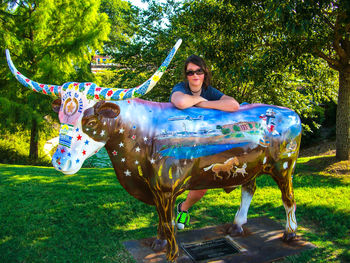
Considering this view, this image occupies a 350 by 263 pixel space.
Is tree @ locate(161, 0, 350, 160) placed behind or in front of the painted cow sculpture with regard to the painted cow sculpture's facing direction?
behind

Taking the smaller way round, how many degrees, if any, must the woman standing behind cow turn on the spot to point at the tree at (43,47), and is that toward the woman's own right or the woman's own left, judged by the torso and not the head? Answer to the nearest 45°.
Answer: approximately 135° to the woman's own right

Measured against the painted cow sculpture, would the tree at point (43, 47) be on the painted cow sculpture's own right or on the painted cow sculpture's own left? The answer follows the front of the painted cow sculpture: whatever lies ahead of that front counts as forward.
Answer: on the painted cow sculpture's own right

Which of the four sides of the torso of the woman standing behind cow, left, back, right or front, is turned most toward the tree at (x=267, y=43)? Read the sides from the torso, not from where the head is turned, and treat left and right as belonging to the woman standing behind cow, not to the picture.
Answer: back

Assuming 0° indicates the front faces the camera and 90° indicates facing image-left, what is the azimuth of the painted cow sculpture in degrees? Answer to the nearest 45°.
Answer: approximately 45°
